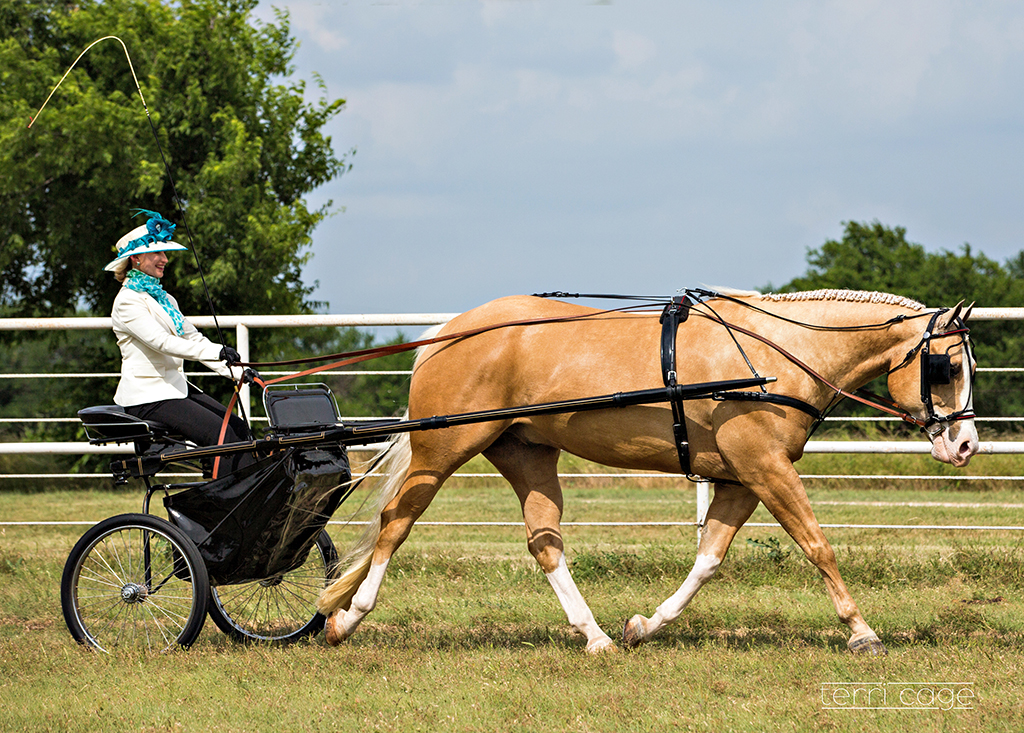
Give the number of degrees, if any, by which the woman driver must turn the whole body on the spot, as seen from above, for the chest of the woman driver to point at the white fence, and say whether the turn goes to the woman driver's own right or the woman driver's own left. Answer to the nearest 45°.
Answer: approximately 45° to the woman driver's own left

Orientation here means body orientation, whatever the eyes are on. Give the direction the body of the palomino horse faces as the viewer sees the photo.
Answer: to the viewer's right

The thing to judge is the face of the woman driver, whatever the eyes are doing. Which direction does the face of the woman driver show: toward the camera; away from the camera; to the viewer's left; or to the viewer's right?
to the viewer's right

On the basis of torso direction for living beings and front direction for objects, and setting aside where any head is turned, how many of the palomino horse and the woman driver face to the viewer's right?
2

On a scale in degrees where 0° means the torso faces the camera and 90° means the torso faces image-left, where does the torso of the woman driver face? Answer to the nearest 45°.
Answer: approximately 270°

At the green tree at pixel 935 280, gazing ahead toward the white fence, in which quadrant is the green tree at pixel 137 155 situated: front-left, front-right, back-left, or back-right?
front-right

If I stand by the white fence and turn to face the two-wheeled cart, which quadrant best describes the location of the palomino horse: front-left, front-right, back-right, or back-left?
front-left

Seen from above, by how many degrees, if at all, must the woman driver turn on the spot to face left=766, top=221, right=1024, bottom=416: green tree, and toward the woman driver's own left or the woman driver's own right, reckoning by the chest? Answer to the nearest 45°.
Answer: approximately 45° to the woman driver's own left

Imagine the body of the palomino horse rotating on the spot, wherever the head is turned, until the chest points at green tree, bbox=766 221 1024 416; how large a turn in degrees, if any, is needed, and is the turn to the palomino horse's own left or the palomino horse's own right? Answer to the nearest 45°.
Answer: approximately 90° to the palomino horse's own left

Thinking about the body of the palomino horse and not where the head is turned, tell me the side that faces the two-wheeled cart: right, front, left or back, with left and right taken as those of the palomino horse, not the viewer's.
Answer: back

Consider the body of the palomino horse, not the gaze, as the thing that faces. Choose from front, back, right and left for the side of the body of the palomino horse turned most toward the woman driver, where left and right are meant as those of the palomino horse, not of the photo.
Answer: back

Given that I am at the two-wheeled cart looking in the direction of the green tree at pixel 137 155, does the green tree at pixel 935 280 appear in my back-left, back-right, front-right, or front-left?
front-right
